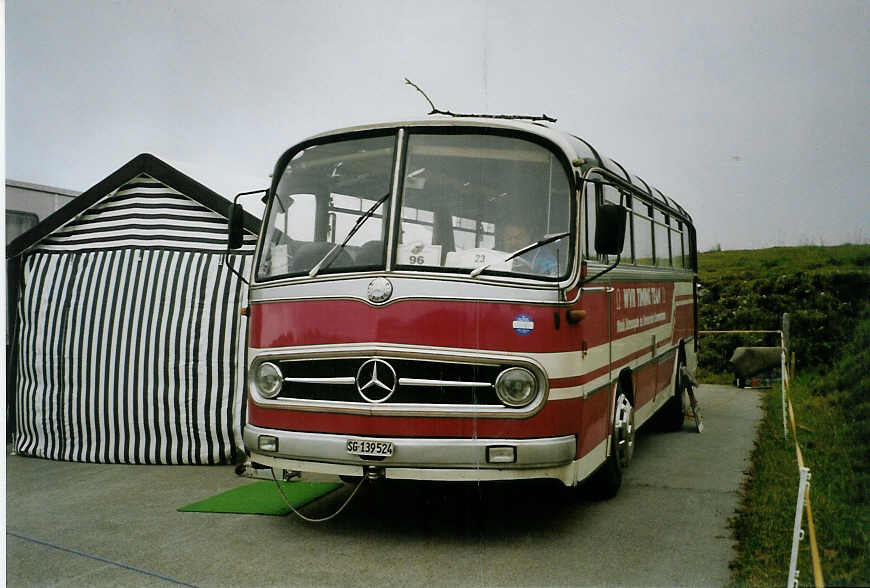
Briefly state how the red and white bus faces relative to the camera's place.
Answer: facing the viewer and to the left of the viewer

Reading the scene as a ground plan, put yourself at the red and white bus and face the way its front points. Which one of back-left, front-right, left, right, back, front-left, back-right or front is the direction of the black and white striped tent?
right
